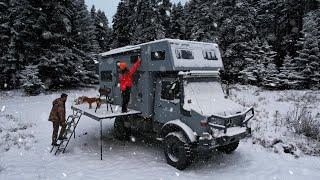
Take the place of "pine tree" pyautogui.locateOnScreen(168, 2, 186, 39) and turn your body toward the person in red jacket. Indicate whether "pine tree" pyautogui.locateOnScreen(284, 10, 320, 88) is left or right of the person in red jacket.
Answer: left

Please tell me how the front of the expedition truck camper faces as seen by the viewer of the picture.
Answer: facing the viewer and to the right of the viewer

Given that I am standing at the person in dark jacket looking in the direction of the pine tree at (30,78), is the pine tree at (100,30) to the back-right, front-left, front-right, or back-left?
front-right

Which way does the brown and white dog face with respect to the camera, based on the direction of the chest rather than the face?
to the viewer's left

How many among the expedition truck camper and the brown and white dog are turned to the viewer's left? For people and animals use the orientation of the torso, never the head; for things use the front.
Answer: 1

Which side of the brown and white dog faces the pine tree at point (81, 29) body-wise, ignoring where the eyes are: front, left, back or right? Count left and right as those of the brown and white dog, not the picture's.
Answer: right

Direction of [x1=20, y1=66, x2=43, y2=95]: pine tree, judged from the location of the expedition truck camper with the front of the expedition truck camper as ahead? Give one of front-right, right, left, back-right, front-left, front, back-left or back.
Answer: back

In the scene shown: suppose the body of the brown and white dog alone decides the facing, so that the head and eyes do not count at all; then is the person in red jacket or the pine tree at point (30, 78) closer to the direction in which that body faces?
the pine tree

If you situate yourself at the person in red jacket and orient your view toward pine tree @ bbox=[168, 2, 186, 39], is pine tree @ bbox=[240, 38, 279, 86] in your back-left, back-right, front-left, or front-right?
front-right

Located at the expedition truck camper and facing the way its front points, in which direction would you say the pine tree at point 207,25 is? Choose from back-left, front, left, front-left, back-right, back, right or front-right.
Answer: back-left

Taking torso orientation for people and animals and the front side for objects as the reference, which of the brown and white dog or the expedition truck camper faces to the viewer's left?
the brown and white dog

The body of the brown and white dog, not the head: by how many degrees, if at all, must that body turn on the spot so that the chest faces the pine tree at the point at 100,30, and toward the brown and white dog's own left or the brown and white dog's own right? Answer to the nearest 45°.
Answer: approximately 90° to the brown and white dog's own right

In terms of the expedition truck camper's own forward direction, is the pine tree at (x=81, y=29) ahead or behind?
behind

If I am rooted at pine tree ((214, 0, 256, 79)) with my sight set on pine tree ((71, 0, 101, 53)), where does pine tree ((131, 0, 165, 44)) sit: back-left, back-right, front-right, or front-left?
front-right
